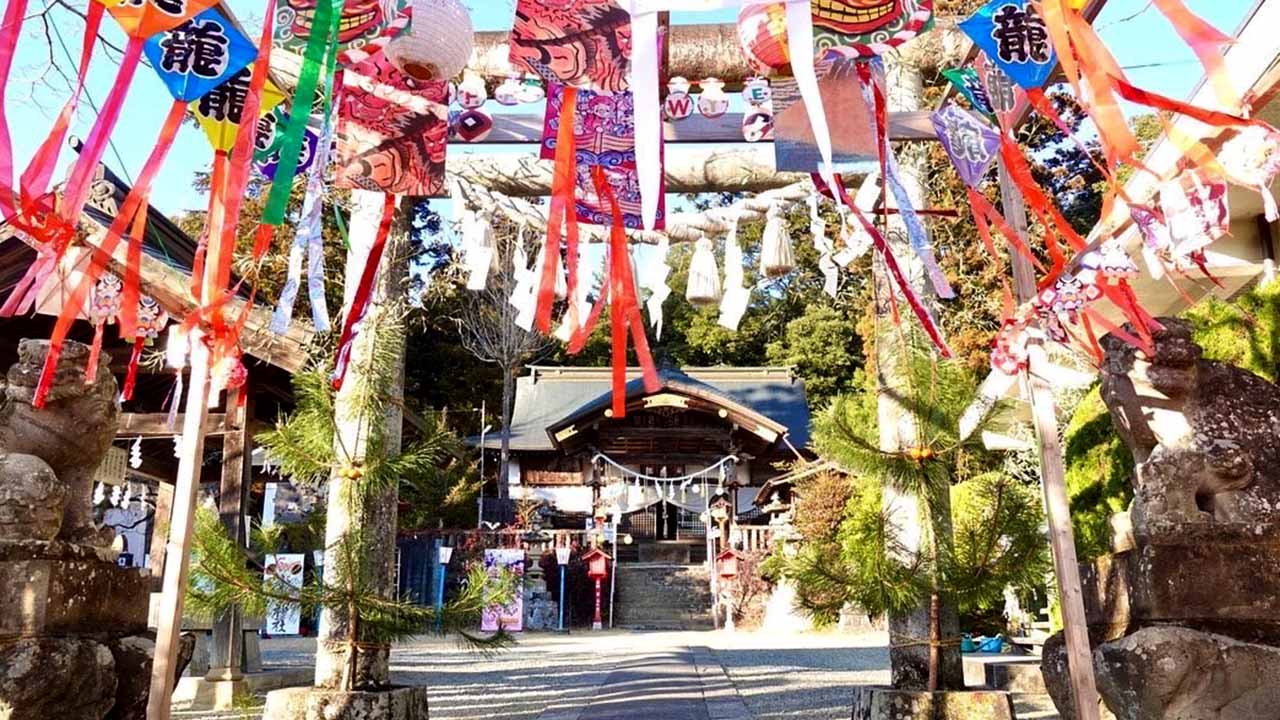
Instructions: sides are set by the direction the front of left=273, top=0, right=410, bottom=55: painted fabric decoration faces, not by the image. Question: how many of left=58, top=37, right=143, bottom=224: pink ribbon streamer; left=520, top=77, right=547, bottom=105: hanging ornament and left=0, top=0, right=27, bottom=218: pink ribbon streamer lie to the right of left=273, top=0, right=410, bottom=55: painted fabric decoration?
2

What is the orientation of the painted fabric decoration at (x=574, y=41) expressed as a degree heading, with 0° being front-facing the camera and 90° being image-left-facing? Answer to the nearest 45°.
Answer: approximately 0°

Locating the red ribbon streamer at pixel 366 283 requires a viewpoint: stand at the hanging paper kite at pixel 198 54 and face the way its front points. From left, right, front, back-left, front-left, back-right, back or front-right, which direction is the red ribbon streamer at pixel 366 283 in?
back-left

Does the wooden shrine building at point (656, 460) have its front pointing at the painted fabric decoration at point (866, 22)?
yes

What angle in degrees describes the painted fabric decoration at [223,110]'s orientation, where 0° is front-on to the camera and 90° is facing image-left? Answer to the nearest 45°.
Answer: approximately 0°

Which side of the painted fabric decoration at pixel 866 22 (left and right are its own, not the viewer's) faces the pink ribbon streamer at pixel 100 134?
right

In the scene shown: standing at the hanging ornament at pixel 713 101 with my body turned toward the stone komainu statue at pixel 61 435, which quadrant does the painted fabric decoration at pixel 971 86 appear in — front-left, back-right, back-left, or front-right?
back-left

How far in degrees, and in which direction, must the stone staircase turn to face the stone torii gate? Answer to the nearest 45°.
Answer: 0° — it already faces it
